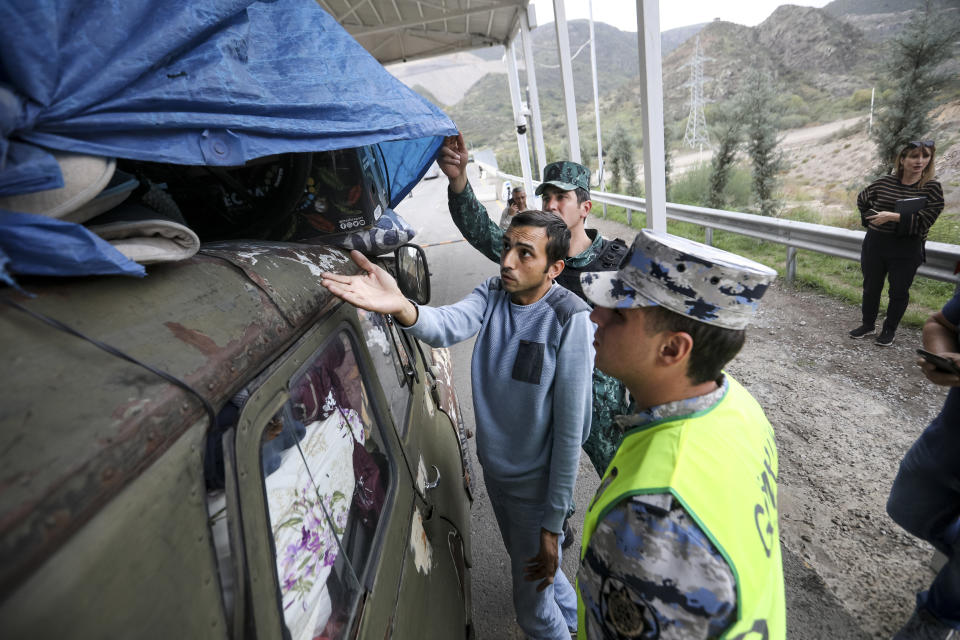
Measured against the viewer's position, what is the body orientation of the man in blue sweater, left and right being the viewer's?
facing the viewer and to the left of the viewer

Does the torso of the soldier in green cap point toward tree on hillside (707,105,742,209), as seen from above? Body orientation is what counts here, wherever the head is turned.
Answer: no

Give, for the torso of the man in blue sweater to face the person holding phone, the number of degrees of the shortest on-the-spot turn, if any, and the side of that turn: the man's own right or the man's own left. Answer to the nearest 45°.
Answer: approximately 135° to the man's own left

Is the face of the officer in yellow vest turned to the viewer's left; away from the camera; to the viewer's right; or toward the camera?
to the viewer's left

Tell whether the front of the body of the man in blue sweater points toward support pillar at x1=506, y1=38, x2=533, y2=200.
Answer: no

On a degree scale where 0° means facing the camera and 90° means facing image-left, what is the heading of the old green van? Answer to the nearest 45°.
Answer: approximately 225°

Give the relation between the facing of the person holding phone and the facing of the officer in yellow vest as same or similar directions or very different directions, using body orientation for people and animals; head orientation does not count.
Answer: same or similar directions

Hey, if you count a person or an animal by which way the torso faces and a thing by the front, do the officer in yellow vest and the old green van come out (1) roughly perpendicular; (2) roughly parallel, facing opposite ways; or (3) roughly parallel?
roughly perpendicular

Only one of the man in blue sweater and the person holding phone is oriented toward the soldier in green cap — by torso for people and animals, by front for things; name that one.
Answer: the person holding phone

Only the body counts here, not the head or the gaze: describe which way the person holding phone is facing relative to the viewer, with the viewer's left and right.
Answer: facing to the left of the viewer

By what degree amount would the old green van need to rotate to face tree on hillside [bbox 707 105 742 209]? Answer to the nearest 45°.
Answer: approximately 45° to its right

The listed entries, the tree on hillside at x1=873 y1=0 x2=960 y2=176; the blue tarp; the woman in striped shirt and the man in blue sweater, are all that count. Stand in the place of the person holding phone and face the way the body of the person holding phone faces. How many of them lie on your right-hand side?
2

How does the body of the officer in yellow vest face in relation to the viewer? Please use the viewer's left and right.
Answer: facing to the left of the viewer

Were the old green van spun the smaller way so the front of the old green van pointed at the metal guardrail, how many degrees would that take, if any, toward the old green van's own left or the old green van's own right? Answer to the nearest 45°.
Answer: approximately 45° to the old green van's own right

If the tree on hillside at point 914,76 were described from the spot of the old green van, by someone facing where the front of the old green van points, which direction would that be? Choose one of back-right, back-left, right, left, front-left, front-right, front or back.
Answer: front-right

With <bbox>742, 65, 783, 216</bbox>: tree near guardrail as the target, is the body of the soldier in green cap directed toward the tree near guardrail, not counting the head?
no

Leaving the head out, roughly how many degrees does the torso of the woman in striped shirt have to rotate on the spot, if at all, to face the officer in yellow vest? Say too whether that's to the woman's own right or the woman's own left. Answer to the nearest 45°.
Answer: approximately 45° to the woman's own left

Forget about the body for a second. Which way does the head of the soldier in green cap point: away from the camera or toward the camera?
toward the camera

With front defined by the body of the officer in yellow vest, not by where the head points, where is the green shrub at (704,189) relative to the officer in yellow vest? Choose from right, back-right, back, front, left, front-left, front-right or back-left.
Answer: right

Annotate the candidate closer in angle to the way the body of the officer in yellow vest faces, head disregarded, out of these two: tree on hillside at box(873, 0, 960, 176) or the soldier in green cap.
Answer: the soldier in green cap
